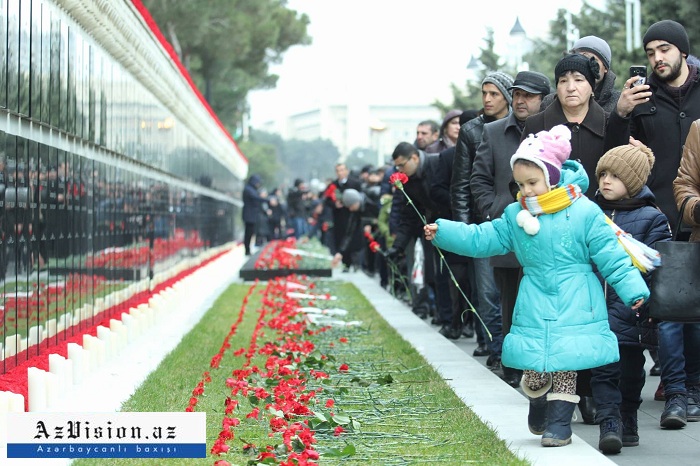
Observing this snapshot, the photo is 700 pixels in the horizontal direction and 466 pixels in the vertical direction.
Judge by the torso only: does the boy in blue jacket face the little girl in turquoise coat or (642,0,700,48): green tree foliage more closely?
the little girl in turquoise coat

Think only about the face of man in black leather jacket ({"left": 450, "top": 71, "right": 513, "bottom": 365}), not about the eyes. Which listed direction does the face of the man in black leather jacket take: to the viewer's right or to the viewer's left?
to the viewer's left

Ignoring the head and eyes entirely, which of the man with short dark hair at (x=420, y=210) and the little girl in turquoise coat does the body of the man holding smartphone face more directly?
the little girl in turquoise coat
